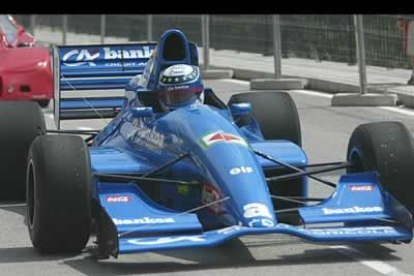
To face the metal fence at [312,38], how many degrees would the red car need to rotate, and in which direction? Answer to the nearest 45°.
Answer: approximately 135° to its left

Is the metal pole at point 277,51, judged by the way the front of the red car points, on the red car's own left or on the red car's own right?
on the red car's own left

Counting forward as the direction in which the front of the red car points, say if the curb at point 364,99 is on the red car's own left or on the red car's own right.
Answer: on the red car's own left

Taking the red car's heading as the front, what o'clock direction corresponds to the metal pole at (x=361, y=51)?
The metal pole is roughly at 9 o'clock from the red car.

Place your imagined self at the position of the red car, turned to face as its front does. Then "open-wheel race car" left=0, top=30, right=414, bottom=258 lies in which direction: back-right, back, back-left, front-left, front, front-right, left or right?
front

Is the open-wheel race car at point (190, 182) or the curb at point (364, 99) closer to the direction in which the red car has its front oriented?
the open-wheel race car

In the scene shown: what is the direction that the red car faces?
toward the camera
